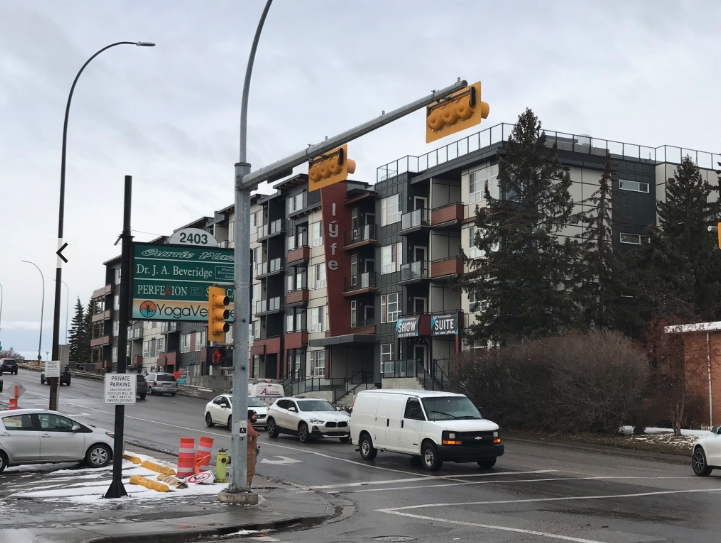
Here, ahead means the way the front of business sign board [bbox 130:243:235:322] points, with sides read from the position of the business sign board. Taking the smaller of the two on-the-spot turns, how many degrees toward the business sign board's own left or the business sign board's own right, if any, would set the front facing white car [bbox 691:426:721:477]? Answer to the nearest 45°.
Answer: approximately 90° to the business sign board's own left

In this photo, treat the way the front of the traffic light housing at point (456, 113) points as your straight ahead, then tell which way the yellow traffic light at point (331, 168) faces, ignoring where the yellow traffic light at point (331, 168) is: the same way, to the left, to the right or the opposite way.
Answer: the same way

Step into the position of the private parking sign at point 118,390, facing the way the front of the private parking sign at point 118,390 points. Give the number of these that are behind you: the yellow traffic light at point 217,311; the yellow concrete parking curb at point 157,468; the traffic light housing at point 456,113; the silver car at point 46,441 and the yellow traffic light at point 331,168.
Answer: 2

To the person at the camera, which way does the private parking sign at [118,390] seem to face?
facing the viewer

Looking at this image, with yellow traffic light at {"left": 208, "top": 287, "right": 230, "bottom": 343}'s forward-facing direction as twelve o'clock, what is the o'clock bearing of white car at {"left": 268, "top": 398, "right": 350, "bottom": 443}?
The white car is roughly at 8 o'clock from the yellow traffic light.

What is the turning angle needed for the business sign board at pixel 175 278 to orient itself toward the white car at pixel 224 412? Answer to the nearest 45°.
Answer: approximately 180°

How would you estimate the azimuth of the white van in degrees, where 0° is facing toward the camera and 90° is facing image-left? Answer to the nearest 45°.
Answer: approximately 315°
